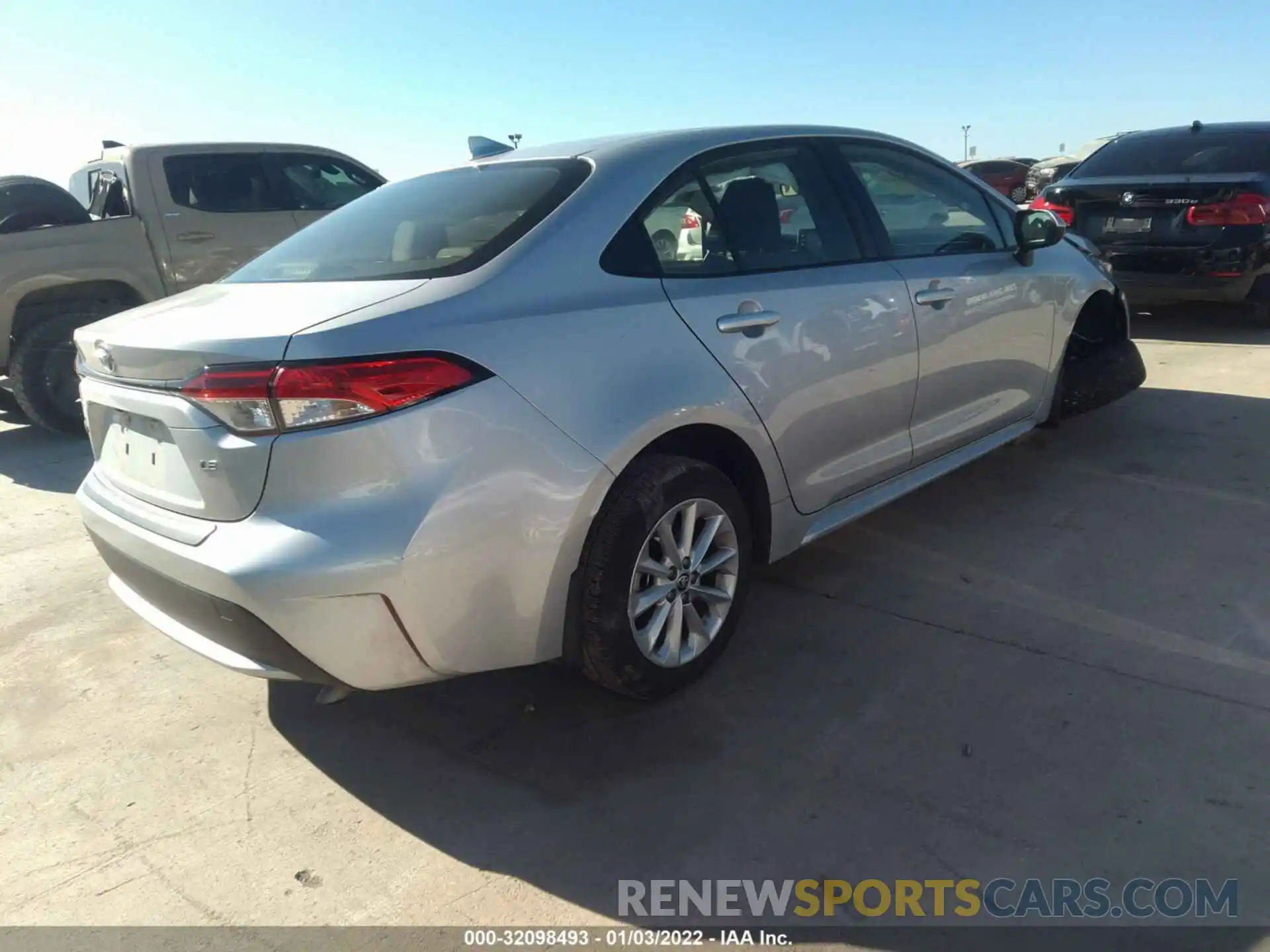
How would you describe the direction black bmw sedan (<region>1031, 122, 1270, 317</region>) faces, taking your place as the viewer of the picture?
facing away from the viewer and to the right of the viewer

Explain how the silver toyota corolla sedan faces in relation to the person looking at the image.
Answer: facing away from the viewer and to the right of the viewer

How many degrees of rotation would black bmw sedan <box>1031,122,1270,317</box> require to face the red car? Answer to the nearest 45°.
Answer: approximately 45° to its left

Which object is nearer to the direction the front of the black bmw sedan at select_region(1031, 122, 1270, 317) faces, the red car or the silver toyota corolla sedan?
the red car

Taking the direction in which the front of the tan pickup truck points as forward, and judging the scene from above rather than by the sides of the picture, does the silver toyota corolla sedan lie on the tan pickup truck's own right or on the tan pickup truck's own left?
on the tan pickup truck's own right

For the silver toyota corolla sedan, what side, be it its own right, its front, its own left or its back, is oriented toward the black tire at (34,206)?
left

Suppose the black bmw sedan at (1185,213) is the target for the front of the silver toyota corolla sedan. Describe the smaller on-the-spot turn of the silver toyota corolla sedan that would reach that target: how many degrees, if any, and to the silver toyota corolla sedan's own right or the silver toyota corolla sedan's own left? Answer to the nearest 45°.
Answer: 0° — it already faces it

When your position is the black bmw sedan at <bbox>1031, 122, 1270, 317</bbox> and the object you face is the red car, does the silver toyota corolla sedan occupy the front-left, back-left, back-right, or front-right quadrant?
back-left

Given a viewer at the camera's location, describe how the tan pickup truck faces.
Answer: facing away from the viewer and to the right of the viewer

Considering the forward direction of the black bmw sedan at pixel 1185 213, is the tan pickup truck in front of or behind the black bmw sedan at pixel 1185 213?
behind

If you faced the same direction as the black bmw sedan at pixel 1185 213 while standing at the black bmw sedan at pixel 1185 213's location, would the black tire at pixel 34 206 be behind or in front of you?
behind
